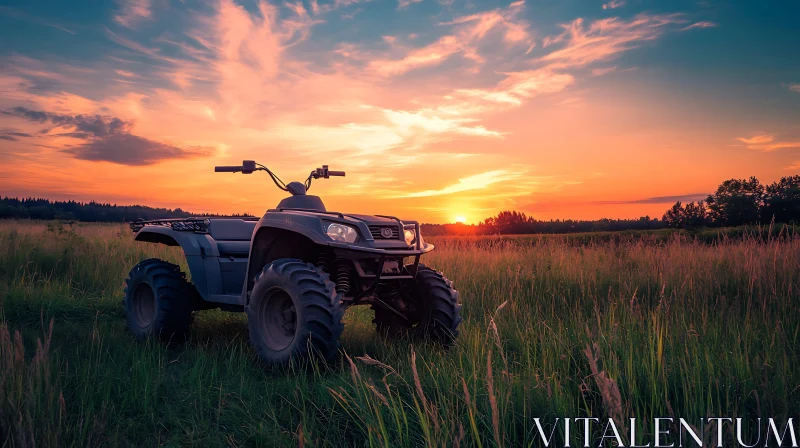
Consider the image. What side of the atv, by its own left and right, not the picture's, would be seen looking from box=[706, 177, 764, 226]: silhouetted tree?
left

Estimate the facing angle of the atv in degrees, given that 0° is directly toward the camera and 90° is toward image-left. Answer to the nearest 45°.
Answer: approximately 315°
